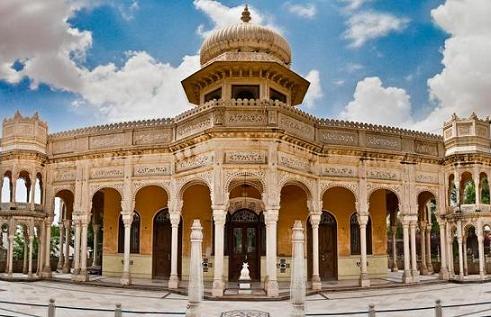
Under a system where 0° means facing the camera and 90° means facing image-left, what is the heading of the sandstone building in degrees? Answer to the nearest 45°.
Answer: approximately 0°

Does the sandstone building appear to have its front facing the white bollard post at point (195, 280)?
yes
